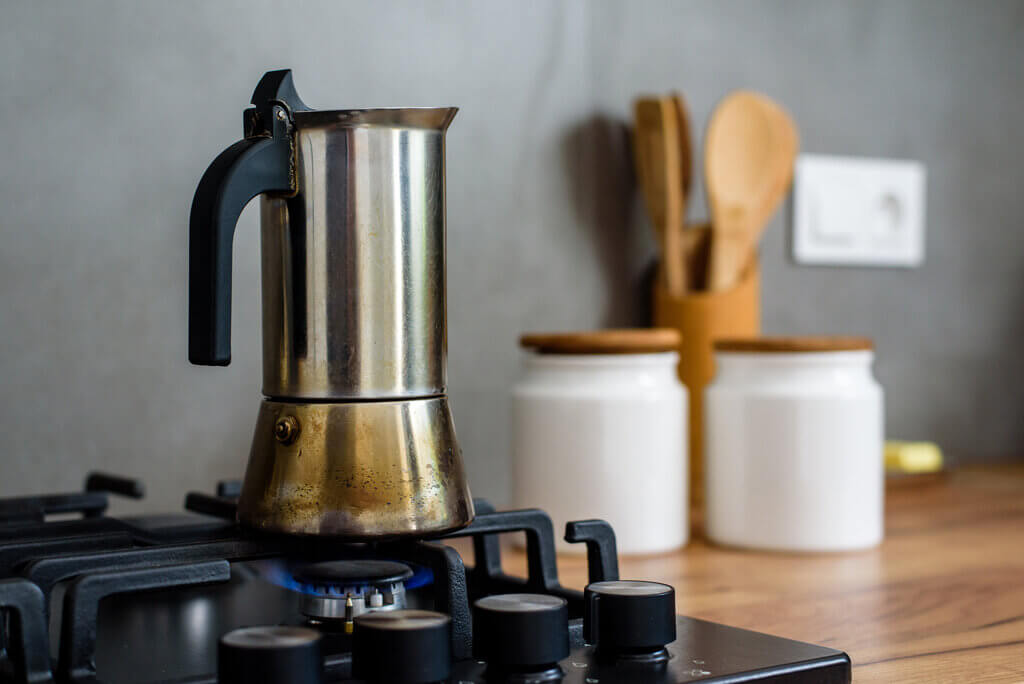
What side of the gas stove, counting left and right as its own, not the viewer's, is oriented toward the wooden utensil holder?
left

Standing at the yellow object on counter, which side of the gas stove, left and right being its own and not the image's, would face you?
left

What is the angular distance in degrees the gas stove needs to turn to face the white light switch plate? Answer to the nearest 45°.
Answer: approximately 90° to its left

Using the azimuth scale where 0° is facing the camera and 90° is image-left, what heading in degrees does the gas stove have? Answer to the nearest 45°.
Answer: approximately 315°

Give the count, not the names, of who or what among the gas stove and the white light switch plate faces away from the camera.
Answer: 0

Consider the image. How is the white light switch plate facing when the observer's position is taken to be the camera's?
facing the viewer
